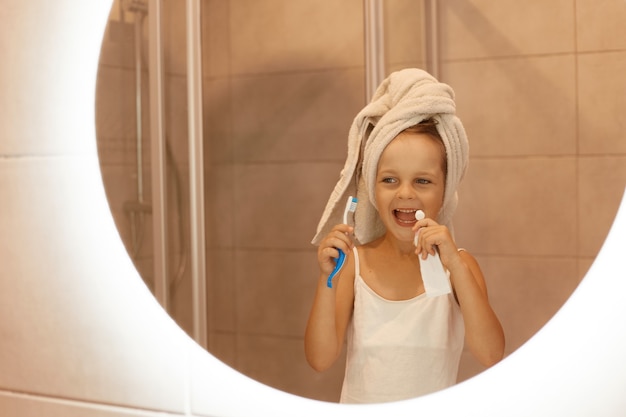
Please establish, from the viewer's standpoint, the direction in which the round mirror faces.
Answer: facing the viewer
